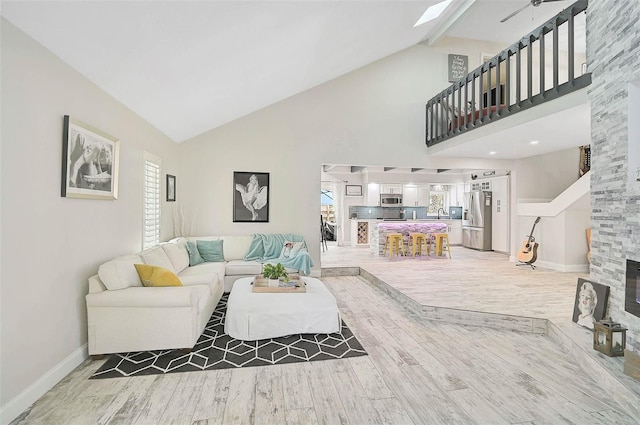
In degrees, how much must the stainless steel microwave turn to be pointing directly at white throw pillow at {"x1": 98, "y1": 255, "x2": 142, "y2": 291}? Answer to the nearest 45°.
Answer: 0° — it already faces it

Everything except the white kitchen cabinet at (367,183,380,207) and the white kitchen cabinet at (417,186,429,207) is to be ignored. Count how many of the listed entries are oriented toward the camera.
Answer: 2

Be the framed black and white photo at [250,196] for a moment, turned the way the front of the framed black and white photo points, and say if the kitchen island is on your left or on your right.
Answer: on your left

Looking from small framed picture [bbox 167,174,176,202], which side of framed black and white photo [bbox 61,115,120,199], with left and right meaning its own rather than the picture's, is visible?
left

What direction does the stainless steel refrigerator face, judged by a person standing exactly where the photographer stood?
facing the viewer and to the left of the viewer

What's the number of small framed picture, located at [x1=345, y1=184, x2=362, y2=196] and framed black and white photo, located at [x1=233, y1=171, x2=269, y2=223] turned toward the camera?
2

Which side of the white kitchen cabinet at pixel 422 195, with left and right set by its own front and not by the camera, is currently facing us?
front

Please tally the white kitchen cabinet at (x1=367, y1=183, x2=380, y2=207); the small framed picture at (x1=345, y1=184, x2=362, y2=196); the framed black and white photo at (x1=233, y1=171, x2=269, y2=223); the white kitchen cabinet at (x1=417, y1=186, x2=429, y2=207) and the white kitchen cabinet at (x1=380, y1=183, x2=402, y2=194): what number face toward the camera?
5

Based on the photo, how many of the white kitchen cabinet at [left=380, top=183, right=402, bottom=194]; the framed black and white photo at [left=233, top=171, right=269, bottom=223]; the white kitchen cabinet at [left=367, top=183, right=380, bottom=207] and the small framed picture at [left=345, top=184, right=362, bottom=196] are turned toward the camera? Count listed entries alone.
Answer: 4

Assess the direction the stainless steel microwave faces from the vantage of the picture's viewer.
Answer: facing the viewer
